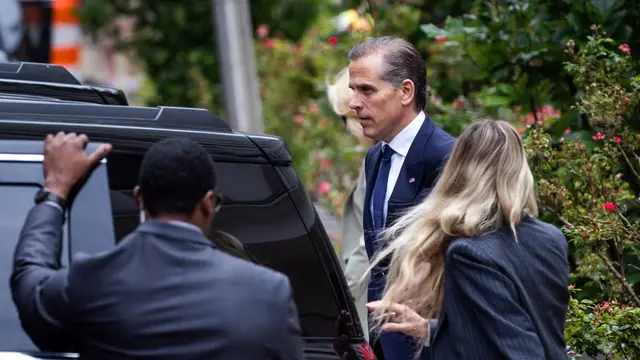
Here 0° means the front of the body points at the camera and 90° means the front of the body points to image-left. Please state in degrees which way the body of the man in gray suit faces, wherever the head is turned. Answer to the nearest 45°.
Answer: approximately 180°

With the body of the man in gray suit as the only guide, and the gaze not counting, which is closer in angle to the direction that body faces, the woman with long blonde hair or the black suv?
the black suv

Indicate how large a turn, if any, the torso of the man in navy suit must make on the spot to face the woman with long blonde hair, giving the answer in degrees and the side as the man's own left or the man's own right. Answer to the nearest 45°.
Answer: approximately 45° to the man's own left

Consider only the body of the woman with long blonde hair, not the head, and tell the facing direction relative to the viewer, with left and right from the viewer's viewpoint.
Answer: facing away from the viewer and to the left of the viewer

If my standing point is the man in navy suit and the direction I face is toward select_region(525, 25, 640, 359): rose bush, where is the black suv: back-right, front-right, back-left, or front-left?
back-right

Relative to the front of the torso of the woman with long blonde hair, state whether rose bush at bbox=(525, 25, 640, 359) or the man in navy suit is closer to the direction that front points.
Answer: the man in navy suit

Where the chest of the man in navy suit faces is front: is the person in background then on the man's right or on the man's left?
on the man's right

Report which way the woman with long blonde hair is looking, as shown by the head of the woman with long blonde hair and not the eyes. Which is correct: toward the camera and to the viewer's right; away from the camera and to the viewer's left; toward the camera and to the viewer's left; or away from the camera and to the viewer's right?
away from the camera and to the viewer's left

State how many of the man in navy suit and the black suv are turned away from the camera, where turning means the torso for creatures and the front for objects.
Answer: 0

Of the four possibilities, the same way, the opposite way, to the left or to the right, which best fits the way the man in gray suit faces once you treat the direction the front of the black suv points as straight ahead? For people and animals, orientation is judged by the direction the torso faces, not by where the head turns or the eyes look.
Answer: to the right

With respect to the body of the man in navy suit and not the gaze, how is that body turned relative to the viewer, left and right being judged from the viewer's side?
facing the viewer and to the left of the viewer

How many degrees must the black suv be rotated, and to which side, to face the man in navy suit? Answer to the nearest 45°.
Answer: approximately 135° to its right
